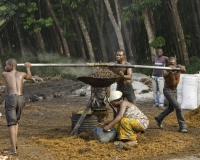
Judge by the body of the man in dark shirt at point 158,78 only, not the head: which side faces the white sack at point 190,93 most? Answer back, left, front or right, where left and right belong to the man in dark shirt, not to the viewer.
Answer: left

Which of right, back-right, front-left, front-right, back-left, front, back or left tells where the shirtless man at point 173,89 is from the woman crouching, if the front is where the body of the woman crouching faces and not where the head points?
back-right

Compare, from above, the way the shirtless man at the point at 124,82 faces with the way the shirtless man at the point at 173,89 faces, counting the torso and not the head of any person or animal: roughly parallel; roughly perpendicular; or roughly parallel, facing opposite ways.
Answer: roughly perpendicular

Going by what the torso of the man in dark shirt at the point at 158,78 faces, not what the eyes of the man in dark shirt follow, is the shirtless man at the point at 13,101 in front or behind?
in front

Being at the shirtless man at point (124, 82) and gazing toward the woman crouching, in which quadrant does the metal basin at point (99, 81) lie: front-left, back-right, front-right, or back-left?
front-right

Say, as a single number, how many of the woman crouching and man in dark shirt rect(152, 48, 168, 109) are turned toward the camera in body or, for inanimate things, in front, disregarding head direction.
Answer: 1

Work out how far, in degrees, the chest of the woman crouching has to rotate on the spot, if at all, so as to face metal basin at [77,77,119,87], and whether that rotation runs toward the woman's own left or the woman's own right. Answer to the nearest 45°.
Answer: approximately 45° to the woman's own right

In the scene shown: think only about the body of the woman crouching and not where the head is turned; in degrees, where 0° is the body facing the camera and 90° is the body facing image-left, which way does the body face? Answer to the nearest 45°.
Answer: approximately 90°

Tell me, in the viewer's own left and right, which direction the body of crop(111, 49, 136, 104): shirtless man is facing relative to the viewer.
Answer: facing the viewer and to the left of the viewer

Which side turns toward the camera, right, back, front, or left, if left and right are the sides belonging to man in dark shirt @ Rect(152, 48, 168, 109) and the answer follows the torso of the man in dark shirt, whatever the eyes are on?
front

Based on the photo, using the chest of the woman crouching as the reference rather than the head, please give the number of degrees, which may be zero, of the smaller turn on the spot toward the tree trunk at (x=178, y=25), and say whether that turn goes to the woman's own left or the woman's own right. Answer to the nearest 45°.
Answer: approximately 90° to the woman's own right
